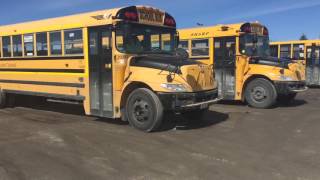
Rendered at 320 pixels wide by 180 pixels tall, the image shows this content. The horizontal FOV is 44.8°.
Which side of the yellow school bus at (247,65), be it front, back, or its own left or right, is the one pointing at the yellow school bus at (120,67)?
right

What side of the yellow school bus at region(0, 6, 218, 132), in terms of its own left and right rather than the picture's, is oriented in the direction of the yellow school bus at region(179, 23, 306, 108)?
left

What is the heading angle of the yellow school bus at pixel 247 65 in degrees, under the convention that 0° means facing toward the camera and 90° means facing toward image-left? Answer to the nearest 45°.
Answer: approximately 315°

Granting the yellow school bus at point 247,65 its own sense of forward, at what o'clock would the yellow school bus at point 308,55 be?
the yellow school bus at point 308,55 is roughly at 8 o'clock from the yellow school bus at point 247,65.
